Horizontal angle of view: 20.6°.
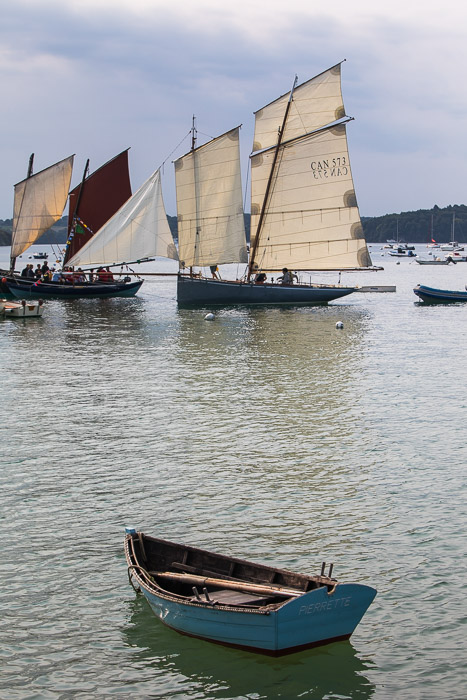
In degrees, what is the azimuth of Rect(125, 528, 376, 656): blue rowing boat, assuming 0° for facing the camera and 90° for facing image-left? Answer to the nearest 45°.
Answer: approximately 135°
